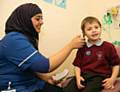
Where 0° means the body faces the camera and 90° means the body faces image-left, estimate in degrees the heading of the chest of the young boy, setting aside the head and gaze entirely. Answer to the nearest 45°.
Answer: approximately 0°
